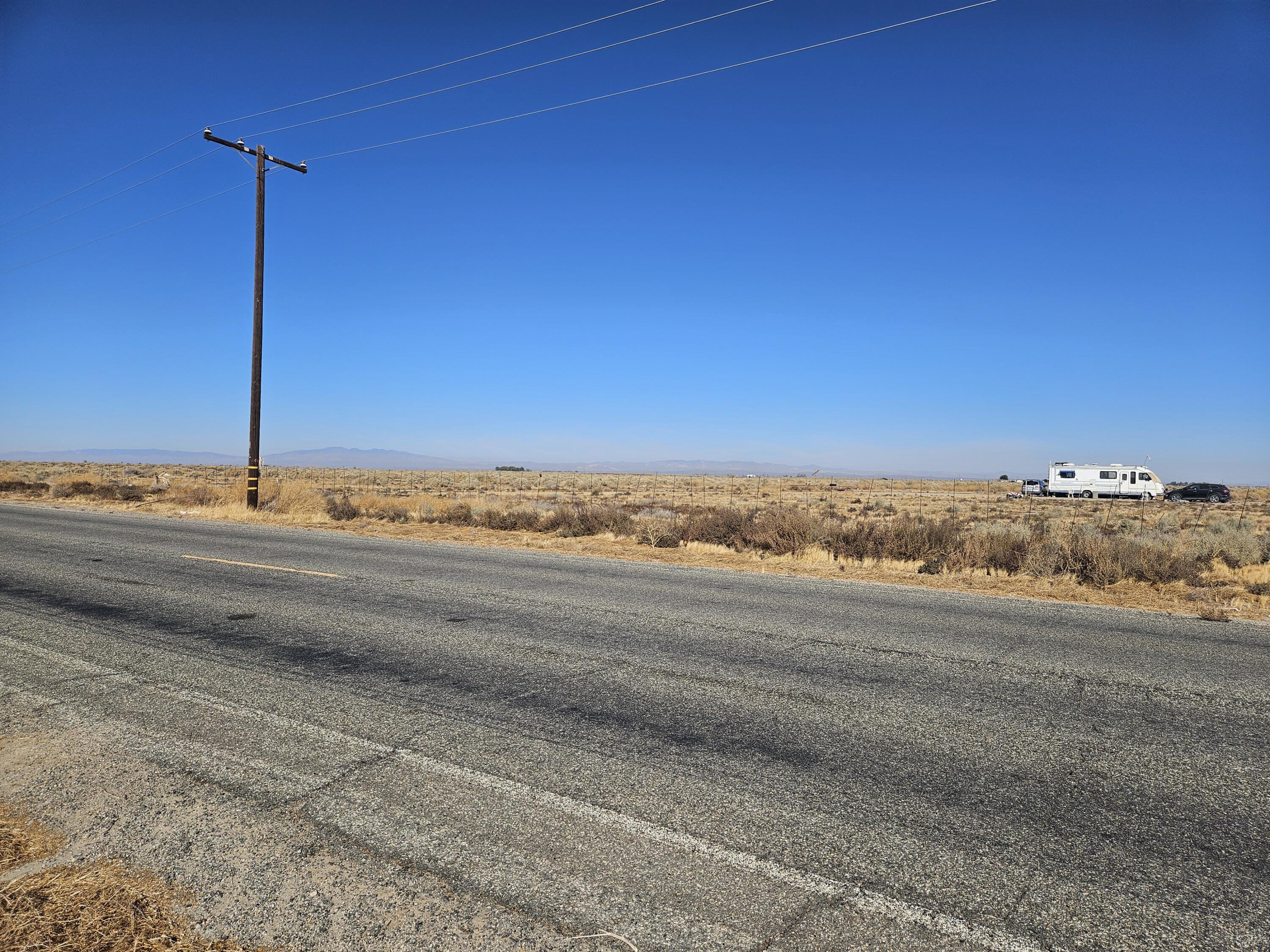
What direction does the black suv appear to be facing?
to the viewer's left

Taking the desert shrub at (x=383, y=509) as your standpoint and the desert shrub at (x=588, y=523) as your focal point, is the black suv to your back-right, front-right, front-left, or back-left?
front-left
